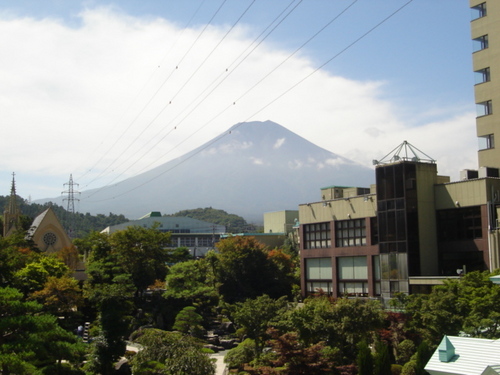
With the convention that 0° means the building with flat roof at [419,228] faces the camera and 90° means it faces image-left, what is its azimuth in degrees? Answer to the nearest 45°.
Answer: approximately 45°

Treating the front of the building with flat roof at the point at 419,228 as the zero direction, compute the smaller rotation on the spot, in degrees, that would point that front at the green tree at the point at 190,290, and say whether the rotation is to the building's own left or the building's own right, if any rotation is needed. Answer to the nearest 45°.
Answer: approximately 45° to the building's own right

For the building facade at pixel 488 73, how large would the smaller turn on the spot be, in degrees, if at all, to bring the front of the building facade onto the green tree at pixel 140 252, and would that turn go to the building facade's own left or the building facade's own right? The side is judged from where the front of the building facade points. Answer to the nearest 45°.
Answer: approximately 45° to the building facade's own right

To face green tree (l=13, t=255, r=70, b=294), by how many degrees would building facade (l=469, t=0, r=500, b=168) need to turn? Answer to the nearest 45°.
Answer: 0° — it already faces it

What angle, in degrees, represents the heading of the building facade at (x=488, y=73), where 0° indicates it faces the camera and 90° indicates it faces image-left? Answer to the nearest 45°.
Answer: approximately 45°

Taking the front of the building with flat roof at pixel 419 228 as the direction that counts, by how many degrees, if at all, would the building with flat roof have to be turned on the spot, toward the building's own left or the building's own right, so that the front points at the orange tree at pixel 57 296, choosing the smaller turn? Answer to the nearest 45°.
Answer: approximately 45° to the building's own right

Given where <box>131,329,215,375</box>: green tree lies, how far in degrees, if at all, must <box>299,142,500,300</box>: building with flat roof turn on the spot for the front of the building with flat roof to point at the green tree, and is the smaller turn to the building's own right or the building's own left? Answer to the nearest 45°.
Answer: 0° — it already faces it

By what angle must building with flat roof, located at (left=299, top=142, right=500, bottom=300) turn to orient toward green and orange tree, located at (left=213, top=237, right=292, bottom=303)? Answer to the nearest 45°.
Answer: approximately 90° to its right
